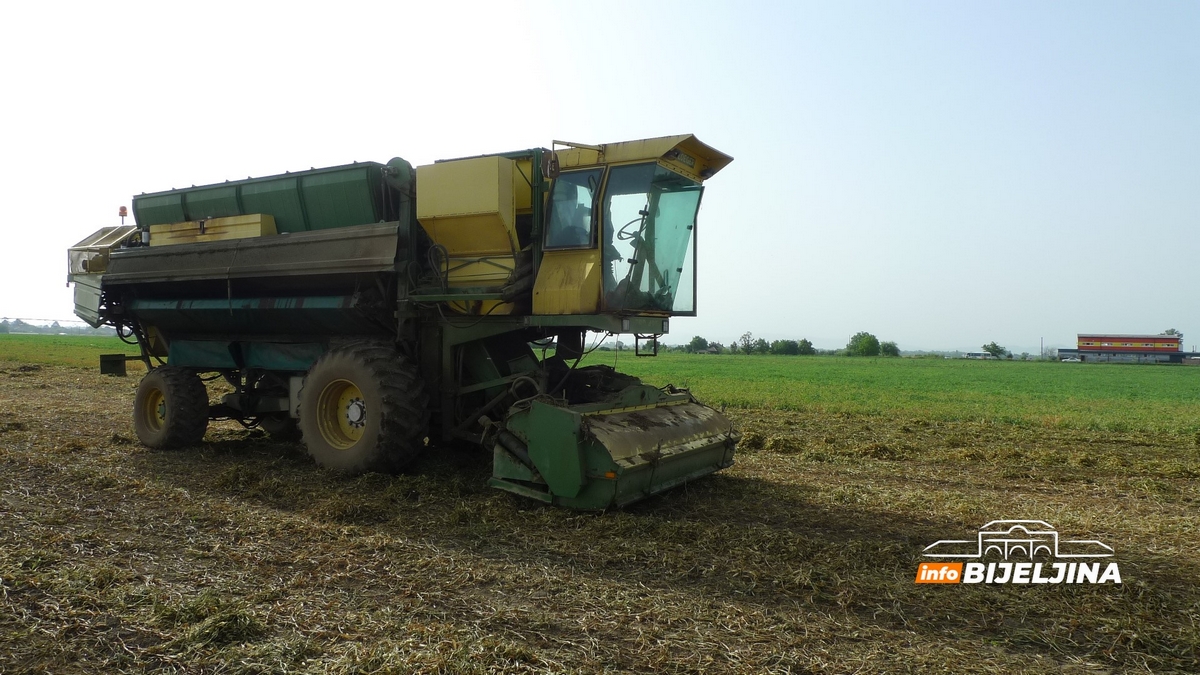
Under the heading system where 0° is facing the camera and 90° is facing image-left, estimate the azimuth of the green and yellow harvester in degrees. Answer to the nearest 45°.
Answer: approximately 315°
